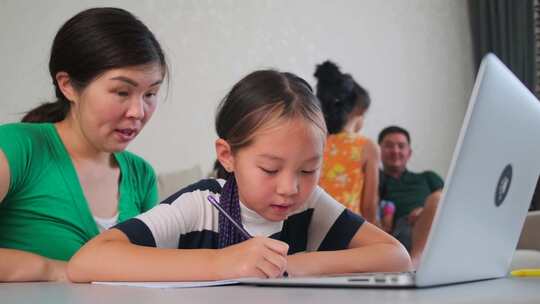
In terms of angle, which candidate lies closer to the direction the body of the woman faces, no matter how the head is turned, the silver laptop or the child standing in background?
the silver laptop

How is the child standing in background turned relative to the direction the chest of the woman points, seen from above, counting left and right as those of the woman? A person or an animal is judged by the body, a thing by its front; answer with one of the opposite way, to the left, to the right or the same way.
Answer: to the left

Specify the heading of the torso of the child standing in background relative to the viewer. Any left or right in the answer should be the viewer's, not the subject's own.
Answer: facing away from the viewer and to the right of the viewer

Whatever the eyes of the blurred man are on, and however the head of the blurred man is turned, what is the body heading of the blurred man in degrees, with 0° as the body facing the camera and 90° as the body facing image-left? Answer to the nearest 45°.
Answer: approximately 0°

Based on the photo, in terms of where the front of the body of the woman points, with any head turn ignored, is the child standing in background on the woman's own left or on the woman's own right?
on the woman's own left

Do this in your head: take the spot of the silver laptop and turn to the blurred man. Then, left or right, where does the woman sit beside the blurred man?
left

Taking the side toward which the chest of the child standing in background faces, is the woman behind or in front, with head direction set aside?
behind

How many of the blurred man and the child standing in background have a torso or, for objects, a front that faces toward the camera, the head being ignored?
1

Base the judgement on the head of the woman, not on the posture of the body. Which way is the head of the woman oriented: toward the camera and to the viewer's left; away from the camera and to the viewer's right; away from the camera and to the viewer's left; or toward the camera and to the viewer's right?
toward the camera and to the viewer's right

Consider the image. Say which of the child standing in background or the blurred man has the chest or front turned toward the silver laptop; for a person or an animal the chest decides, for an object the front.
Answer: the blurred man

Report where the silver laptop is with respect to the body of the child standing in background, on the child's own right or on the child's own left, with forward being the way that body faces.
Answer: on the child's own right

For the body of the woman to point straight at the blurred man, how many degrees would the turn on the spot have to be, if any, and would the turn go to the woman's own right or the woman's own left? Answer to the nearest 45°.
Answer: approximately 90° to the woman's own left
